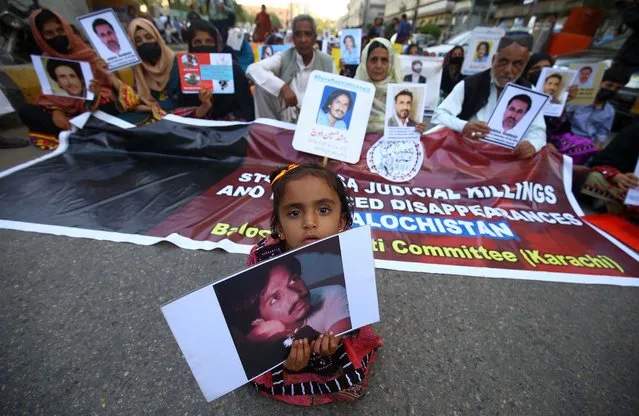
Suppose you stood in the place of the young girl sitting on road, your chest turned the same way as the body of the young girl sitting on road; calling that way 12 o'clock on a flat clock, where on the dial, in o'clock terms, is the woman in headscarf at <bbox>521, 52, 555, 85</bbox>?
The woman in headscarf is roughly at 7 o'clock from the young girl sitting on road.

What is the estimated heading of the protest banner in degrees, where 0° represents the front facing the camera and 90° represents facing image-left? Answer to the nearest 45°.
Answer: approximately 0°

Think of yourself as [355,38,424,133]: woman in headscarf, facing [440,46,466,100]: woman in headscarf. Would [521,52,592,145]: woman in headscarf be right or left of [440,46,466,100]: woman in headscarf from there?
right

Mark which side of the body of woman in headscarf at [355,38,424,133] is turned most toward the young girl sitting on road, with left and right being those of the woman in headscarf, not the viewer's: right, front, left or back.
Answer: front

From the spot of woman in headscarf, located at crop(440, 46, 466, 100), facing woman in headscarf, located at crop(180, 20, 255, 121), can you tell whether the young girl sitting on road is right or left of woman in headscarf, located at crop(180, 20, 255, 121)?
left

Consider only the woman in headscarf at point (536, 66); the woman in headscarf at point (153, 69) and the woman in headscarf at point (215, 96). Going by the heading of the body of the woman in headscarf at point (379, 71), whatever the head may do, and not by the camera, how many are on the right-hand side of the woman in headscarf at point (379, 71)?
2

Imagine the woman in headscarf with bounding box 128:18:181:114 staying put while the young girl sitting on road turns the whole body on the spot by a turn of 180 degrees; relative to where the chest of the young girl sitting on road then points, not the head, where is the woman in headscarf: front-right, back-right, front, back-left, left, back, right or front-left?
front-left

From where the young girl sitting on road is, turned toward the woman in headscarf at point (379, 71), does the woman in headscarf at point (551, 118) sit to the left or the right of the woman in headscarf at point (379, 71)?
right

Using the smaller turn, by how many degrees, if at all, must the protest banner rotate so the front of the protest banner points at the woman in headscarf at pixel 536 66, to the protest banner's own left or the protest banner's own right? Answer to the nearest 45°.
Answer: approximately 135° to the protest banner's own left

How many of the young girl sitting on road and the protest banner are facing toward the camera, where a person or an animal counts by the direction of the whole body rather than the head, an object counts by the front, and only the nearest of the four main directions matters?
2
